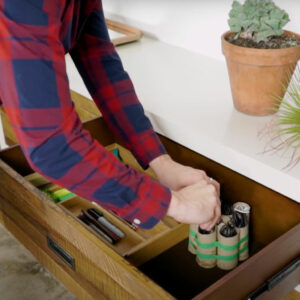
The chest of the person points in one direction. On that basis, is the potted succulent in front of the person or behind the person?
in front

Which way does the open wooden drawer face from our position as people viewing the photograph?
facing the viewer and to the left of the viewer

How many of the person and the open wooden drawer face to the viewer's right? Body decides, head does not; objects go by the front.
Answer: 1

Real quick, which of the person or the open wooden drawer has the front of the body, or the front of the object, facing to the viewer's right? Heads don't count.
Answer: the person

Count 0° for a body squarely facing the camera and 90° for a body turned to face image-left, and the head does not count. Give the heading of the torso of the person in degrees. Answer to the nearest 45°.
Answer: approximately 270°
